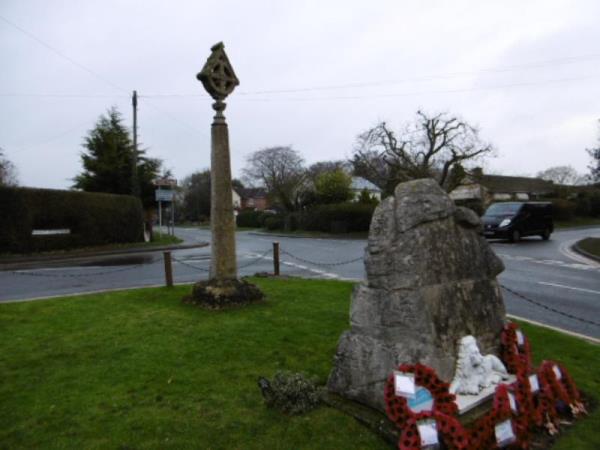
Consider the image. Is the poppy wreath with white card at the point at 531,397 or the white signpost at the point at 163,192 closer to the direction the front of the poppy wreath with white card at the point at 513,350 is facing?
the poppy wreath with white card

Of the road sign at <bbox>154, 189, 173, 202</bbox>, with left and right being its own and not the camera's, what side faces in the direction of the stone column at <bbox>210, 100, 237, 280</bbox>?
front

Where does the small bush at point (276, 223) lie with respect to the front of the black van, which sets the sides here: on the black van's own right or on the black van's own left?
on the black van's own right

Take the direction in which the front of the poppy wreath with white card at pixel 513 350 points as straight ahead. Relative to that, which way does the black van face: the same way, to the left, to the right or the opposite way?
to the right

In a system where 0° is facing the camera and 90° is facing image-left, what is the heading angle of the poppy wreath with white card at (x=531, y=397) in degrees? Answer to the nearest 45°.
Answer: approximately 315°

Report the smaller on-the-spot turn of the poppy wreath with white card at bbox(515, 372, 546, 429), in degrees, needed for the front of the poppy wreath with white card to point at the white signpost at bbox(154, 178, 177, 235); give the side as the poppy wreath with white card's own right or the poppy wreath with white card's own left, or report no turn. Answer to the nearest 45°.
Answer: approximately 180°

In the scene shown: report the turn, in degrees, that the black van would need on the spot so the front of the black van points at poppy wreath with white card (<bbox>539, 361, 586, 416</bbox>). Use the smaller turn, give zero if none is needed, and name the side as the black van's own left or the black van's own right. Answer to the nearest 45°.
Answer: approximately 45° to the black van's own left

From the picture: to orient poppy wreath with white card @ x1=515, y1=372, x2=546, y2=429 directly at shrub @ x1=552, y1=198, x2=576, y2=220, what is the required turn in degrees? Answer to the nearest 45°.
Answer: approximately 135° to its left

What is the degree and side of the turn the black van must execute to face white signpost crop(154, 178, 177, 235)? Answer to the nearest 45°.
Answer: approximately 45° to its right

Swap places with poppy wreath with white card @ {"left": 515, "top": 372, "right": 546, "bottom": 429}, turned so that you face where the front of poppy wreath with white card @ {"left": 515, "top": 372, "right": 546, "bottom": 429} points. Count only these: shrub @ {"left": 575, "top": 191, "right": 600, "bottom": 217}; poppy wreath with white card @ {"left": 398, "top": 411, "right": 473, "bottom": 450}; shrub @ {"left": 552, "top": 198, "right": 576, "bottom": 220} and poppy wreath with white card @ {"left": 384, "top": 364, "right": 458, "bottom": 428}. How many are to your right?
2

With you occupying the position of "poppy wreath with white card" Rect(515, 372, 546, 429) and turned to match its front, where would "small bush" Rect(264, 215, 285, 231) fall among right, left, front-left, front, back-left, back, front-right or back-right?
back

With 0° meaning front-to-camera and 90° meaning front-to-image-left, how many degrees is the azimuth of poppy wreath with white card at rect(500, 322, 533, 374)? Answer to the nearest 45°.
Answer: approximately 315°

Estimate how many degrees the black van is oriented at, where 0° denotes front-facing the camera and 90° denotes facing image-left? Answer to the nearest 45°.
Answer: approximately 45°

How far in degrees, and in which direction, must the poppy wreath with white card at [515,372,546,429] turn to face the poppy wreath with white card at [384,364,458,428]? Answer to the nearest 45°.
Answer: approximately 90° to its right

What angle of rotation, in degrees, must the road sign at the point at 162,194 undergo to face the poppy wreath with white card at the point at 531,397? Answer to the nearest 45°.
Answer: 0° — it already faces it
